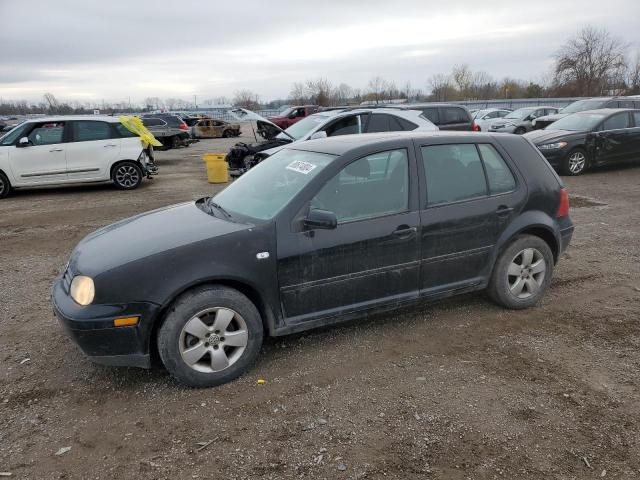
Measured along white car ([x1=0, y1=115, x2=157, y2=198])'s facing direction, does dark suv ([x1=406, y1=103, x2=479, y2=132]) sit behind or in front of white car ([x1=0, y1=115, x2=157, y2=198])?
behind

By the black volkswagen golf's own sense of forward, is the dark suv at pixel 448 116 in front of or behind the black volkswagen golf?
behind

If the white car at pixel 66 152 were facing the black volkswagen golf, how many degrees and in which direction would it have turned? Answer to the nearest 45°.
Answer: approximately 90° to its left

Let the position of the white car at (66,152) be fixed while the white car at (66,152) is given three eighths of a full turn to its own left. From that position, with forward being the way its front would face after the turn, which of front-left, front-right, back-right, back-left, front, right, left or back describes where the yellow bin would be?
front-left

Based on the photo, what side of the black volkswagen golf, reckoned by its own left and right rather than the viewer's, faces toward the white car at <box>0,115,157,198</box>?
right

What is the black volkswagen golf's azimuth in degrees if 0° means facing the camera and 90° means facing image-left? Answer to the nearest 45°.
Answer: approximately 45°

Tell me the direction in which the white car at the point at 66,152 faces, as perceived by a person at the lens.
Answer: facing to the left of the viewer
